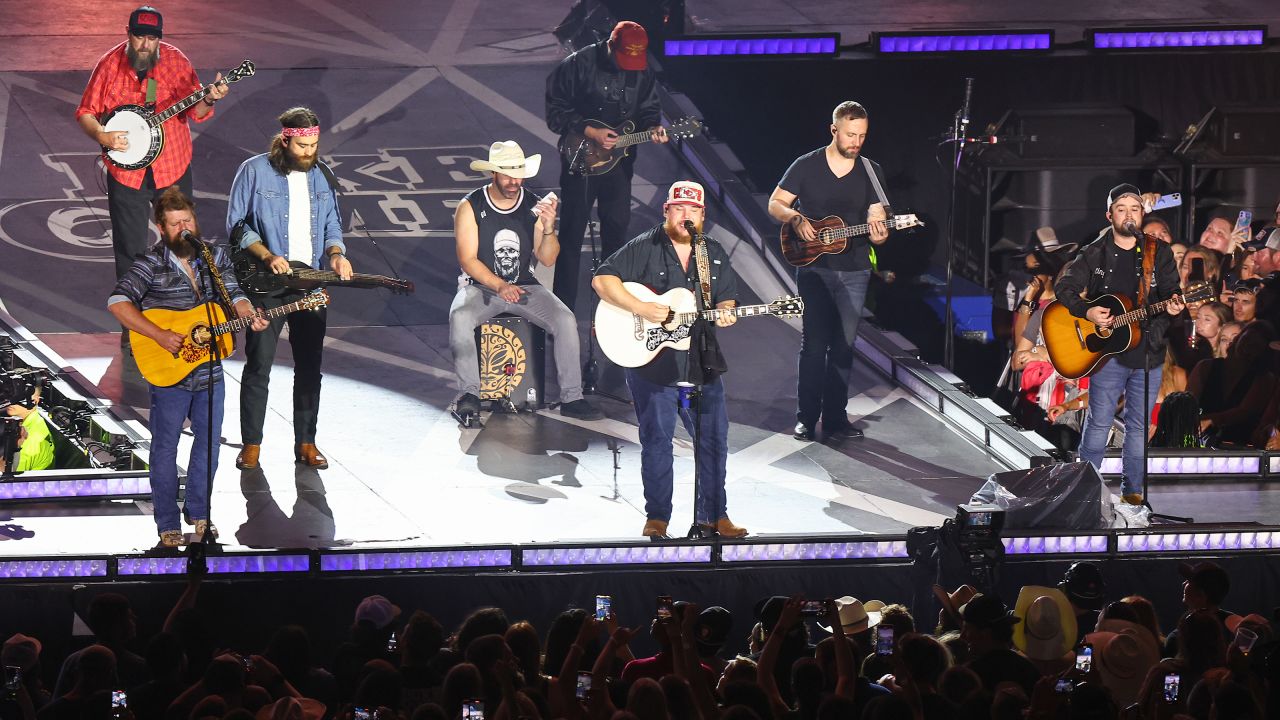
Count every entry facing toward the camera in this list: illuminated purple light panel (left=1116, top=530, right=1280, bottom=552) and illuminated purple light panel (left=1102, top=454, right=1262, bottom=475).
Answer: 2

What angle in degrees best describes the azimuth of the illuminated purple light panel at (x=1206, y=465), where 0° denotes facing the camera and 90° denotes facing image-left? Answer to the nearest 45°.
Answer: approximately 0°

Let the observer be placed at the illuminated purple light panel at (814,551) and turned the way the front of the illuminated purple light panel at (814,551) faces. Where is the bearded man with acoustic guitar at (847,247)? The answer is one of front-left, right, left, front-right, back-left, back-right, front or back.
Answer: back

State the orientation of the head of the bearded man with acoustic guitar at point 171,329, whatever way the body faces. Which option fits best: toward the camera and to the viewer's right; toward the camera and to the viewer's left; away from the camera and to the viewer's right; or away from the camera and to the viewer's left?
toward the camera and to the viewer's right

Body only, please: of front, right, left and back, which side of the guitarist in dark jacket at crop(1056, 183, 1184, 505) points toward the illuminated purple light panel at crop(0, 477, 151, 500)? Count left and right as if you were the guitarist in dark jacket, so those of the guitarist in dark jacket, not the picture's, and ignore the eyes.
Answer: right

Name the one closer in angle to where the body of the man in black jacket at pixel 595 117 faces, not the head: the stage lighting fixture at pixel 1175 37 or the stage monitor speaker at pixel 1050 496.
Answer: the stage monitor speaker

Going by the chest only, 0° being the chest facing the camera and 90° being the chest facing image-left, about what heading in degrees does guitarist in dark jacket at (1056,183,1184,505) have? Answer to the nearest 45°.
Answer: approximately 0°
